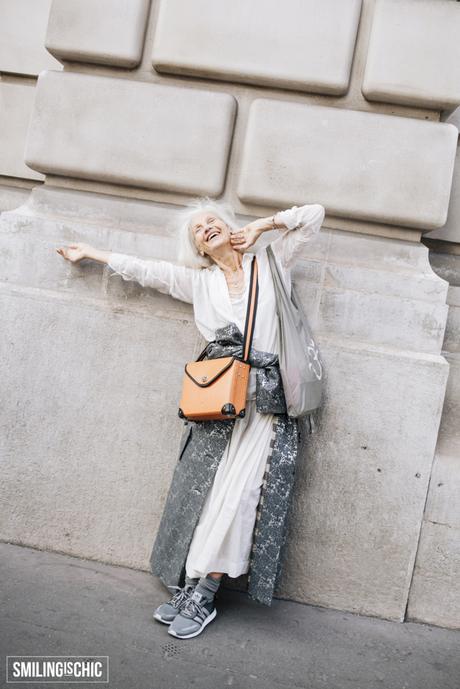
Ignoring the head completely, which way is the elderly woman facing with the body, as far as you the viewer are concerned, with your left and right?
facing the viewer
